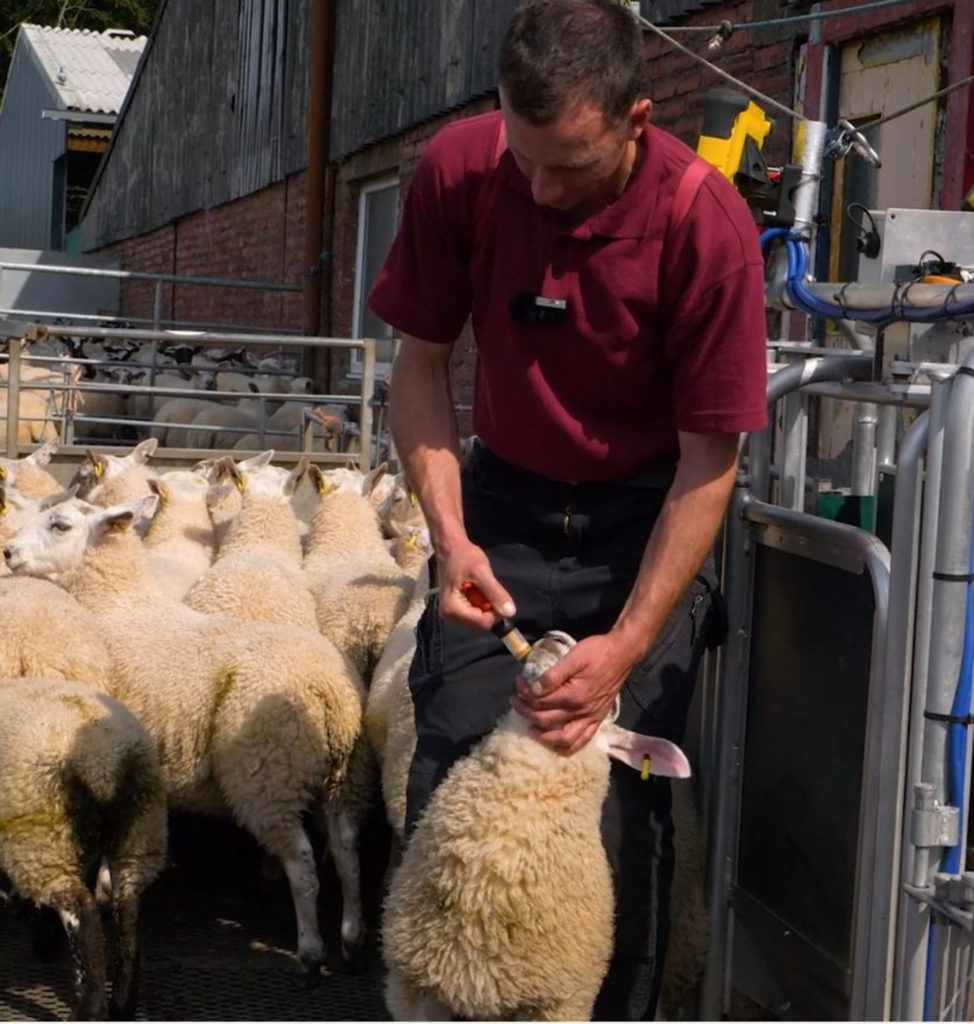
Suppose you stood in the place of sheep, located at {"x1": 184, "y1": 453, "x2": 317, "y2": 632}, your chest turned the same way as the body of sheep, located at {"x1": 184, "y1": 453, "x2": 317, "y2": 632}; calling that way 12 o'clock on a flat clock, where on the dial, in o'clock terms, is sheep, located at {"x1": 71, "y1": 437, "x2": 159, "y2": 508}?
sheep, located at {"x1": 71, "y1": 437, "x2": 159, "y2": 508} is roughly at 11 o'clock from sheep, located at {"x1": 184, "y1": 453, "x2": 317, "y2": 632}.

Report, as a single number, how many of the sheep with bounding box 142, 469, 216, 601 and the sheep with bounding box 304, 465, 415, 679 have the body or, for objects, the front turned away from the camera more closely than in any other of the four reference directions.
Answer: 2

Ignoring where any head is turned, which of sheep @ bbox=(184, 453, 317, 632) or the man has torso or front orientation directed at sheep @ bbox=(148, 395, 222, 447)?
sheep @ bbox=(184, 453, 317, 632)

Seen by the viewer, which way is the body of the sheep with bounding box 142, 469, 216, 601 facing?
away from the camera

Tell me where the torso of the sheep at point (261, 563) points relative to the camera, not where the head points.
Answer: away from the camera

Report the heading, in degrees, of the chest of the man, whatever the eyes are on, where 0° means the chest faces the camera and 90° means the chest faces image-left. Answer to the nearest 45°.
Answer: approximately 0°

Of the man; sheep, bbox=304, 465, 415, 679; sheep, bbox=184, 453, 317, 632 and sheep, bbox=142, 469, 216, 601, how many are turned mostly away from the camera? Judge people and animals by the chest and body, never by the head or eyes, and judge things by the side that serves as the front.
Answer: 3

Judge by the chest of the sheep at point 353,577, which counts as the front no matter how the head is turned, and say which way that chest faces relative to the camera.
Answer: away from the camera

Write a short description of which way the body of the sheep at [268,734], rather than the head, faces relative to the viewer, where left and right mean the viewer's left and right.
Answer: facing away from the viewer and to the left of the viewer

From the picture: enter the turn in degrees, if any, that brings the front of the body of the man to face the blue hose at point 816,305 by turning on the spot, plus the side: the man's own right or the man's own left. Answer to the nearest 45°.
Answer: approximately 135° to the man's own left
